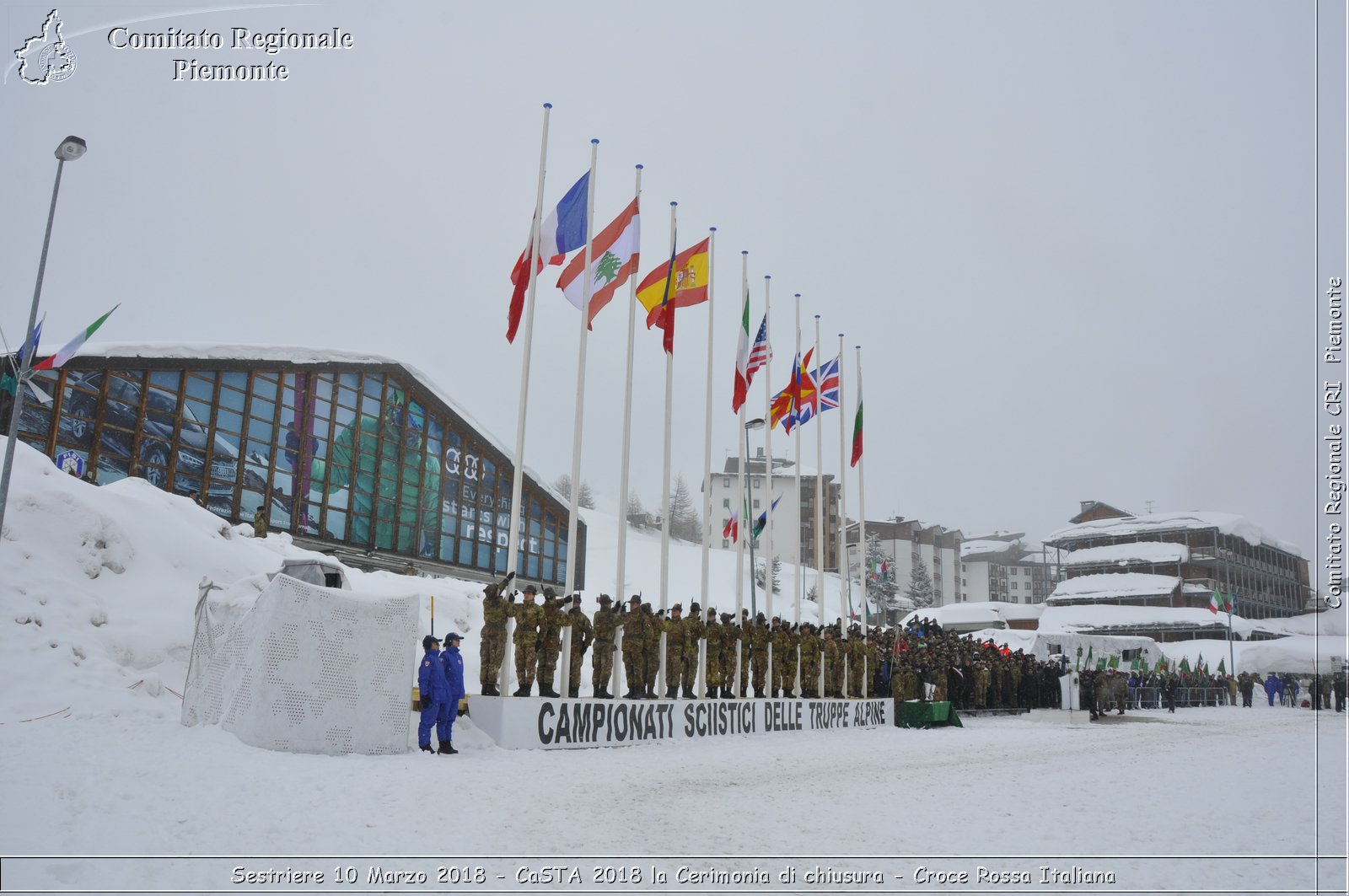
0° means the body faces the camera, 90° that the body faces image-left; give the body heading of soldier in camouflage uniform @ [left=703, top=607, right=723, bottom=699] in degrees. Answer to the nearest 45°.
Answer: approximately 315°

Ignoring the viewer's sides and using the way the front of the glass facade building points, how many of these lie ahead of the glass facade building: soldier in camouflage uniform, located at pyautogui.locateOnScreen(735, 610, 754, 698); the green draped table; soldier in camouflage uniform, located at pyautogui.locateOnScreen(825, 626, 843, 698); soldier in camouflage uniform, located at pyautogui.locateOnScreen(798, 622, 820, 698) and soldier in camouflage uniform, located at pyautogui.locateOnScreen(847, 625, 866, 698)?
5

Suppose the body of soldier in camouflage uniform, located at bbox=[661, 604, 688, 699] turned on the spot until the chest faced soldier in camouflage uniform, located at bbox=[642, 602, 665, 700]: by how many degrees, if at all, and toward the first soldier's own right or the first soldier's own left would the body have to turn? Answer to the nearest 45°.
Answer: approximately 45° to the first soldier's own right

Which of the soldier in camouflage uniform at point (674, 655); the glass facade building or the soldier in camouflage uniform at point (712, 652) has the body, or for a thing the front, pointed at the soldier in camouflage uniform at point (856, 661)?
the glass facade building

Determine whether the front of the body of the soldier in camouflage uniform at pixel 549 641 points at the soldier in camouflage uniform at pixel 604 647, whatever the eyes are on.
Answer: no

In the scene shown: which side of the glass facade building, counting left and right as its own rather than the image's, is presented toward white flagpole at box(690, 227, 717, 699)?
front

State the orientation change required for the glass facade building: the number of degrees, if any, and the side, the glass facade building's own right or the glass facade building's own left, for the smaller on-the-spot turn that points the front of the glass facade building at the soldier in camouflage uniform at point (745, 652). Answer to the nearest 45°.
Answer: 0° — it already faces them

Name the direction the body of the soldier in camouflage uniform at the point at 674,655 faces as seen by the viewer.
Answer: toward the camera

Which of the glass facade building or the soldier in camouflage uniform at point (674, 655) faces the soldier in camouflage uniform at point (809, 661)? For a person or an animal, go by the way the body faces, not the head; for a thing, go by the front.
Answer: the glass facade building
